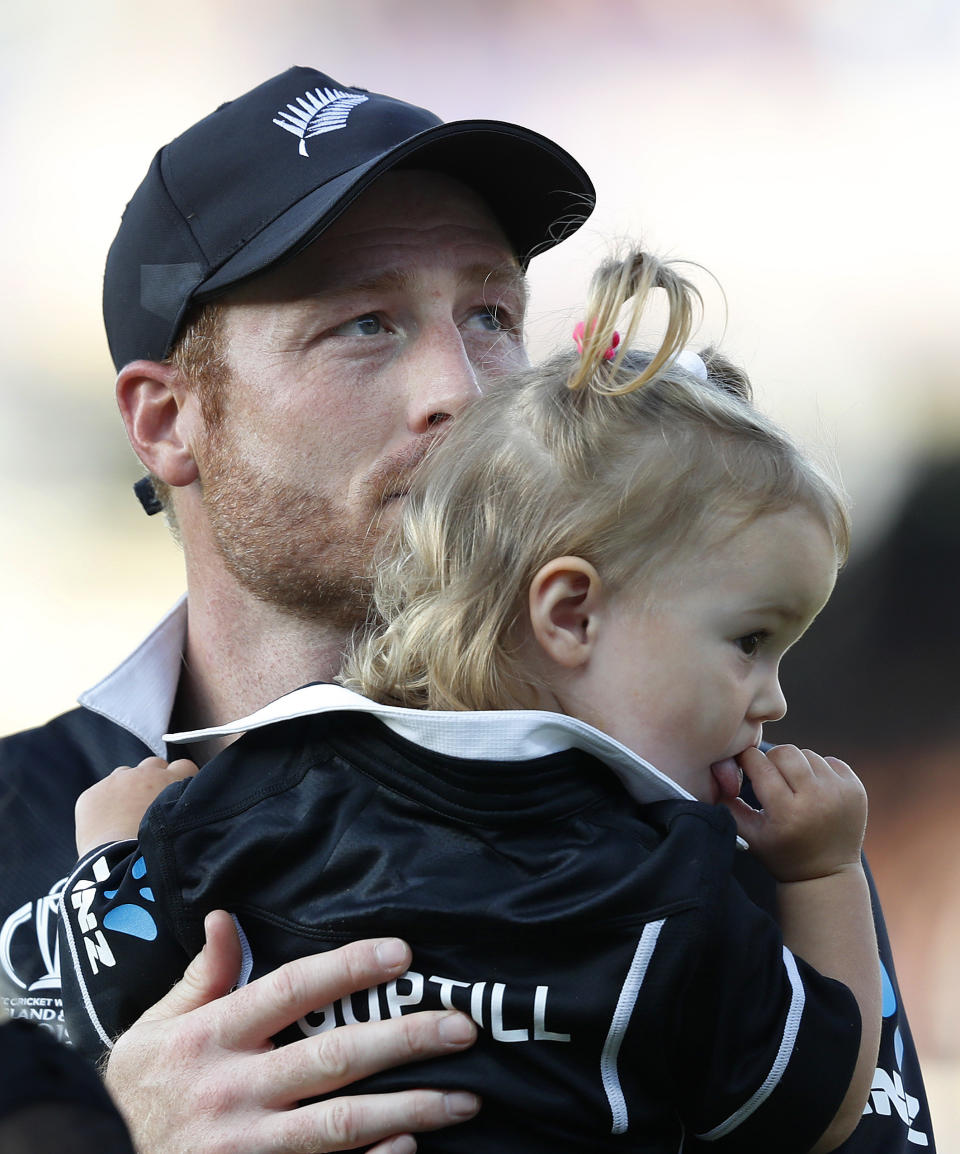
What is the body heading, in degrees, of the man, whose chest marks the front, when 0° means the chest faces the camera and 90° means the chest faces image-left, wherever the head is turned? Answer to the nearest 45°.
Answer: approximately 315°

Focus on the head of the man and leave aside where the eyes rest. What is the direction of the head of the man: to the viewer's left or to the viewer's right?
to the viewer's right

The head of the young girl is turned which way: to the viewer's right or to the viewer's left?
to the viewer's right
